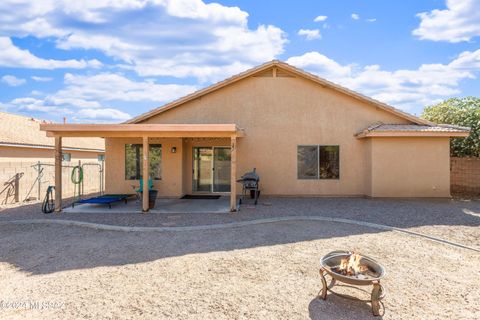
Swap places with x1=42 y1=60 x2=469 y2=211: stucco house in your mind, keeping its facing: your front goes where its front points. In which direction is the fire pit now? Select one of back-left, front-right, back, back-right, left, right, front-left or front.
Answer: back

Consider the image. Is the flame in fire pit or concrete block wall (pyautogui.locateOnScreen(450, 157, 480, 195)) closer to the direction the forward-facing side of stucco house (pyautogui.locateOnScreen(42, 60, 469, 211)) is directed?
the flame in fire pit

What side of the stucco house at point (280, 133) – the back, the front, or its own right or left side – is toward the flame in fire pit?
back

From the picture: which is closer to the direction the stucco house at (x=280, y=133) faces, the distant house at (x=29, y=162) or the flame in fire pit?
the distant house

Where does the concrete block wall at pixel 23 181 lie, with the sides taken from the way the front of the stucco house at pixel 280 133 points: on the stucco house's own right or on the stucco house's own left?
on the stucco house's own left

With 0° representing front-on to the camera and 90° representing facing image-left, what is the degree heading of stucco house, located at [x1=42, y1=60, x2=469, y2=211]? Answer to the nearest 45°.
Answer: approximately 180°

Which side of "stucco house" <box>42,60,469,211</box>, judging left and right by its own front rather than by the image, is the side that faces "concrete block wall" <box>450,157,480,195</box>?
right
